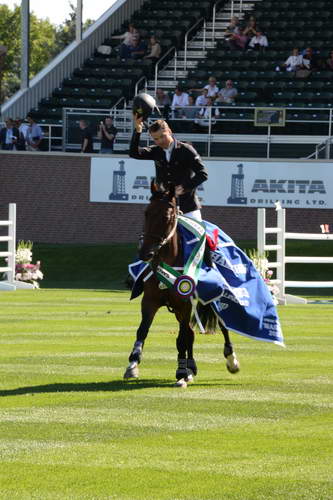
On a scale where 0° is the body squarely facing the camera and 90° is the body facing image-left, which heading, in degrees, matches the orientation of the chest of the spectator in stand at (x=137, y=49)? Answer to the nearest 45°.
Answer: approximately 45°

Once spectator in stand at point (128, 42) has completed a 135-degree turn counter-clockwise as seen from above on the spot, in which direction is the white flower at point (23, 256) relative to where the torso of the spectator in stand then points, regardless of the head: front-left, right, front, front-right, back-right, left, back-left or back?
right

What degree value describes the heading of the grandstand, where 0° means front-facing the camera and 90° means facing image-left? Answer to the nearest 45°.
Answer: approximately 0°

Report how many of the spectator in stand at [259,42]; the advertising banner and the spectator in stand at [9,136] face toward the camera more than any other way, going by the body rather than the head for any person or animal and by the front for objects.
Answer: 3

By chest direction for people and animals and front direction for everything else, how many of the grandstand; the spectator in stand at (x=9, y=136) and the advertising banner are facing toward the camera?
3

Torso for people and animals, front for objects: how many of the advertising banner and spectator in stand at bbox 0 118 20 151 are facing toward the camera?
2

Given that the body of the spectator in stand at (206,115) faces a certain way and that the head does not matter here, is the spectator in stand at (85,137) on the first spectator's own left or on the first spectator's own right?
on the first spectator's own right

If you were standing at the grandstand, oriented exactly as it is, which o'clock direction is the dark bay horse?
The dark bay horse is roughly at 12 o'clock from the grandstand.

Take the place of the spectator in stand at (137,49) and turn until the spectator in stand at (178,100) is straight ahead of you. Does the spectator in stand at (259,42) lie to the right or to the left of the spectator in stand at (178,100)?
left

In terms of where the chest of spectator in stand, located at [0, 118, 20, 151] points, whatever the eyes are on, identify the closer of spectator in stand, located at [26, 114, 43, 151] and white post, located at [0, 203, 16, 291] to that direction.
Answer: the white post

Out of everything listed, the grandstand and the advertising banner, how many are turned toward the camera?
2

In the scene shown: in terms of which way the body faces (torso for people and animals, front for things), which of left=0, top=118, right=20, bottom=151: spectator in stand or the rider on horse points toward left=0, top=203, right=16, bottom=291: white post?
the spectator in stand
